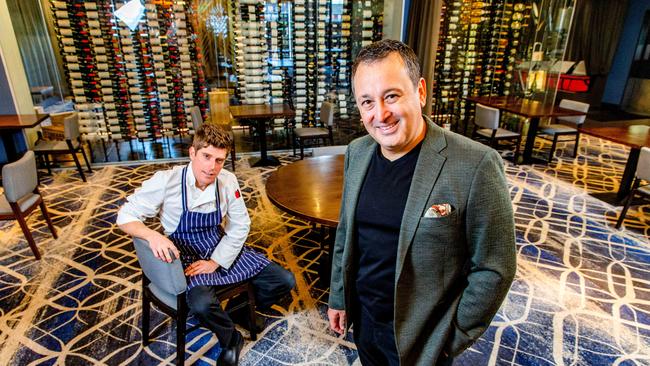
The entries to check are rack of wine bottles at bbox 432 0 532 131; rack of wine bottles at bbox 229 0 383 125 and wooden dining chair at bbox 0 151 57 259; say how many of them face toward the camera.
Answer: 2

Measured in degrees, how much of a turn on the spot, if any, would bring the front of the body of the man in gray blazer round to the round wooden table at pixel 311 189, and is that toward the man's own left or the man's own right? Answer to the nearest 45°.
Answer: approximately 90° to the man's own right

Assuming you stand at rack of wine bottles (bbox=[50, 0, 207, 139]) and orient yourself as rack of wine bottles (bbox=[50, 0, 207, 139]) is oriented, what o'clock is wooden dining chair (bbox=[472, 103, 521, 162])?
The wooden dining chair is roughly at 10 o'clock from the rack of wine bottles.

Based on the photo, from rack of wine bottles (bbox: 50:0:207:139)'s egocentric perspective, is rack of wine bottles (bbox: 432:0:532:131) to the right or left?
on its left

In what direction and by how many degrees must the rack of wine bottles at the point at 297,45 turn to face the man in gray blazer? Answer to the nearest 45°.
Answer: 0° — it already faces them

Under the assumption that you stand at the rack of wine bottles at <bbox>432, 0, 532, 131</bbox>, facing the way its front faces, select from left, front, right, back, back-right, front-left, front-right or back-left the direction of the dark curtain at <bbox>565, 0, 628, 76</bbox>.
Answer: back-left
